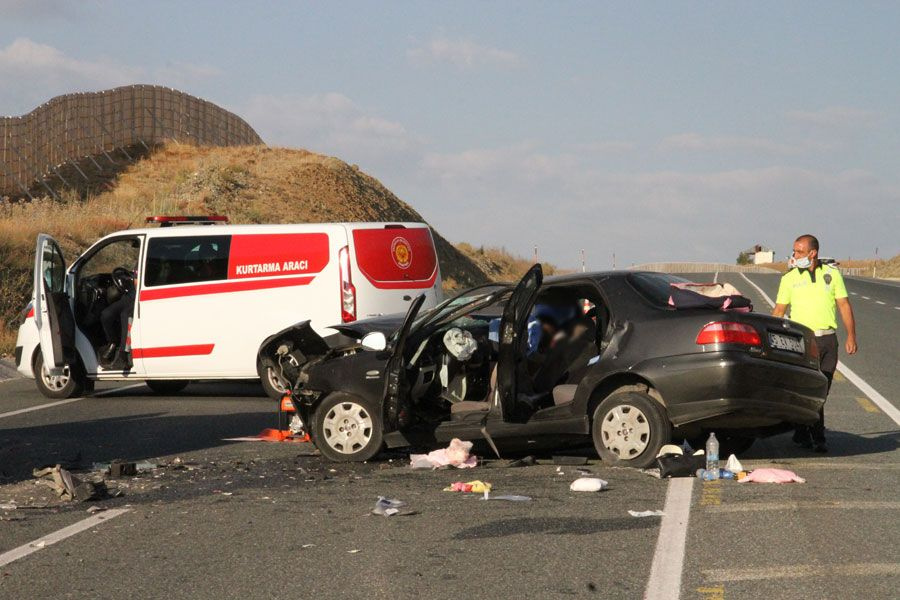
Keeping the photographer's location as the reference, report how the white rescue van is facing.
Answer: facing away from the viewer and to the left of the viewer

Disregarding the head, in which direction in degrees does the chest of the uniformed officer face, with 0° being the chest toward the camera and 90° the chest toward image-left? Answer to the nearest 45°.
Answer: approximately 45°

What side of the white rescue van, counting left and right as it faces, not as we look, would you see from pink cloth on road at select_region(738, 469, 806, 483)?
back

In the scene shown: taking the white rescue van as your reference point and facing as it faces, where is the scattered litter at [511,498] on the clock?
The scattered litter is roughly at 7 o'clock from the white rescue van.

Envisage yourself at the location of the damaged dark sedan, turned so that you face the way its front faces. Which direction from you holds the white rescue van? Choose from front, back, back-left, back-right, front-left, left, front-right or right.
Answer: front

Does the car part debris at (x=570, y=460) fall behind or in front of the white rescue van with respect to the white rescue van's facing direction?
behind

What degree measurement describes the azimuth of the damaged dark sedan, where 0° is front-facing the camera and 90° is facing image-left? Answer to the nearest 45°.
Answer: approximately 135°

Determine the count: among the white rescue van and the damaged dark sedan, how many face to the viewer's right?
0

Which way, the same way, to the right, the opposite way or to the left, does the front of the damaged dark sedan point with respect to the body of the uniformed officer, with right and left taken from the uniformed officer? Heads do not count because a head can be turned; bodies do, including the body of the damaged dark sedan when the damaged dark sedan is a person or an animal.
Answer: to the right

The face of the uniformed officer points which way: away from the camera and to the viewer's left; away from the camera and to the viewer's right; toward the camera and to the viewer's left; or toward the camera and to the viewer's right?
toward the camera and to the viewer's left

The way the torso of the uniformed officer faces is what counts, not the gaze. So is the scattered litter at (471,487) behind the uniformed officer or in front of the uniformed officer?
in front
